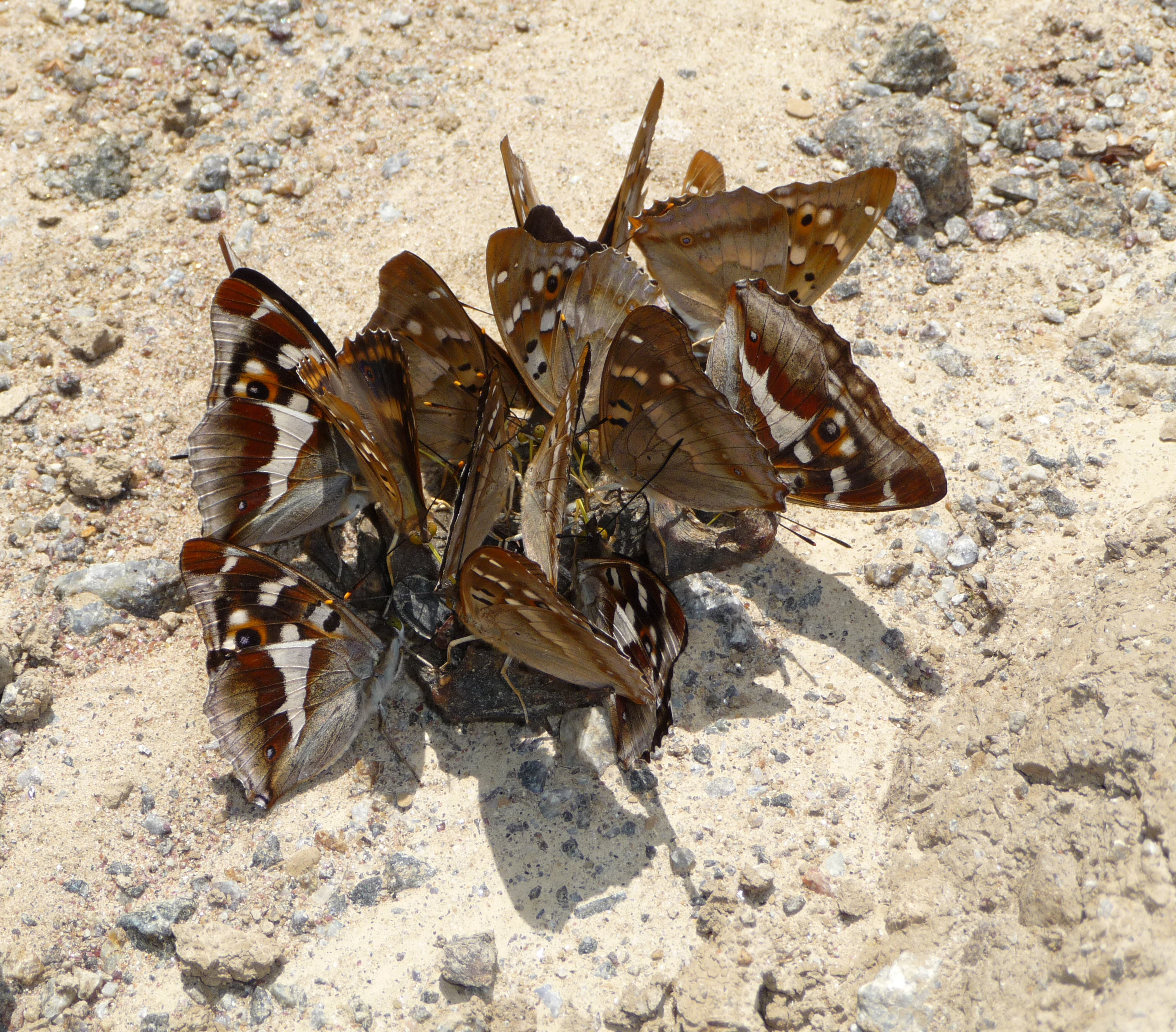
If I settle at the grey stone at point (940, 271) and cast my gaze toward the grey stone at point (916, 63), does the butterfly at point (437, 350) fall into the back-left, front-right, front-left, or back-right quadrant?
back-left

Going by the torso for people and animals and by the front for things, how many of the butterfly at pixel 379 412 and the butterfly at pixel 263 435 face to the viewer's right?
1

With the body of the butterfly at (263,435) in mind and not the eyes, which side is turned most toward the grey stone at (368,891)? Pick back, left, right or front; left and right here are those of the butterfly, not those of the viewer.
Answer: right

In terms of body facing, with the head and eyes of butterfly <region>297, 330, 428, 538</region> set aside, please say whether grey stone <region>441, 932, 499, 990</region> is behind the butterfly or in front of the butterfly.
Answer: in front

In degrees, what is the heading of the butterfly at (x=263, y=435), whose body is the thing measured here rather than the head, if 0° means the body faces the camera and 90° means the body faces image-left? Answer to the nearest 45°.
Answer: approximately 270°

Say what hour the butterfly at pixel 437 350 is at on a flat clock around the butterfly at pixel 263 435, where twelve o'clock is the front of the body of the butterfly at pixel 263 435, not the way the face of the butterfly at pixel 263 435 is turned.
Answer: the butterfly at pixel 437 350 is roughly at 11 o'clock from the butterfly at pixel 263 435.
